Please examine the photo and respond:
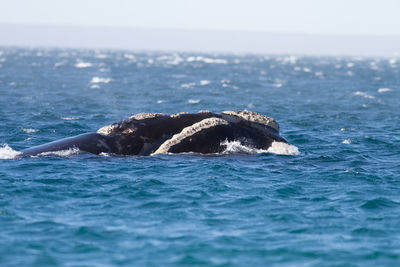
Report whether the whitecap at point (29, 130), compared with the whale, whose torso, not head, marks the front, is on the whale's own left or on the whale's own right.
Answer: on the whale's own left

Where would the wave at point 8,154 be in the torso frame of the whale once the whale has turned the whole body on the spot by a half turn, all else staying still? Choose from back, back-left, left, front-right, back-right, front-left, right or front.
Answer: front

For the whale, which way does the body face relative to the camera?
to the viewer's right
